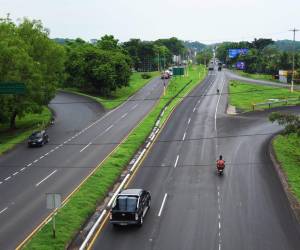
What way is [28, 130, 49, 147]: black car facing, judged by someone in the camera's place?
facing the viewer and to the left of the viewer

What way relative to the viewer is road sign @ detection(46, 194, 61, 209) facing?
away from the camera

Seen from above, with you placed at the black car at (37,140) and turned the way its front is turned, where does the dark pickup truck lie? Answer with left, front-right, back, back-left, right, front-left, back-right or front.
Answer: front-left

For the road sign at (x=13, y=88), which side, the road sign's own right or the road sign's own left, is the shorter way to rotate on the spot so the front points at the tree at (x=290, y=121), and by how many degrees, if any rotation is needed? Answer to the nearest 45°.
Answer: approximately 45° to the road sign's own left

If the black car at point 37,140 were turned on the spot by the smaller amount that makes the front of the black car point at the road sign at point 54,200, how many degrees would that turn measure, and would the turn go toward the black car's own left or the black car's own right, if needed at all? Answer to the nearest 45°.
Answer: approximately 45° to the black car's own left

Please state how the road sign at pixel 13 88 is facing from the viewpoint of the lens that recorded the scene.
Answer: facing the viewer

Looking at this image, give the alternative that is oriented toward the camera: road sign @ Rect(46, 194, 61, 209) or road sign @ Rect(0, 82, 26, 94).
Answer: road sign @ Rect(0, 82, 26, 94)

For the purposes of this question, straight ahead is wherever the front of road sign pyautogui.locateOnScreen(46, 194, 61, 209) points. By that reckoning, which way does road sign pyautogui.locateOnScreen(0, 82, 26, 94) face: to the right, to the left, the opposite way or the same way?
the opposite way

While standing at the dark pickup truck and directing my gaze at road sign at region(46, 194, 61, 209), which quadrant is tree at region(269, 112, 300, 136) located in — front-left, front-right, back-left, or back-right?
back-right

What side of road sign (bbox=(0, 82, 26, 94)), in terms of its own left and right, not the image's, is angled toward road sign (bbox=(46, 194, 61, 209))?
front

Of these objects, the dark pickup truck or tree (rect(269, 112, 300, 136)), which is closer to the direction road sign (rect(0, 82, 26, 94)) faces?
the dark pickup truck

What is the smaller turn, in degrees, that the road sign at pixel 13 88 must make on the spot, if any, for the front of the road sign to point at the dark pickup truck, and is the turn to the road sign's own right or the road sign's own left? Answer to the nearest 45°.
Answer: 0° — it already faces it

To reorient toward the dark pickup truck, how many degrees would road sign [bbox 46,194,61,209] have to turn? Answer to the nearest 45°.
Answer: approximately 90° to its right

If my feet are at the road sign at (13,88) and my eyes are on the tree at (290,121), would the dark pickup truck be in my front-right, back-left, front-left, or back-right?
front-right

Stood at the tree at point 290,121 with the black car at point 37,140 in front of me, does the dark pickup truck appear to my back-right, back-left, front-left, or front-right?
front-left
